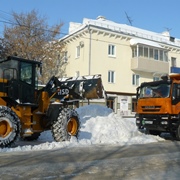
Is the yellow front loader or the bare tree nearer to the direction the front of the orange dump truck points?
the yellow front loader

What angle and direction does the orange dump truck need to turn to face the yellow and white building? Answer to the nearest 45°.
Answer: approximately 135° to its right

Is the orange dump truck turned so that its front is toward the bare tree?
no

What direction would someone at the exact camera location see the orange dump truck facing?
facing the viewer and to the left of the viewer

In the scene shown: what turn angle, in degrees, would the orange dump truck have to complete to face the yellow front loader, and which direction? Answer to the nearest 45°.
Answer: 0° — it already faces it
